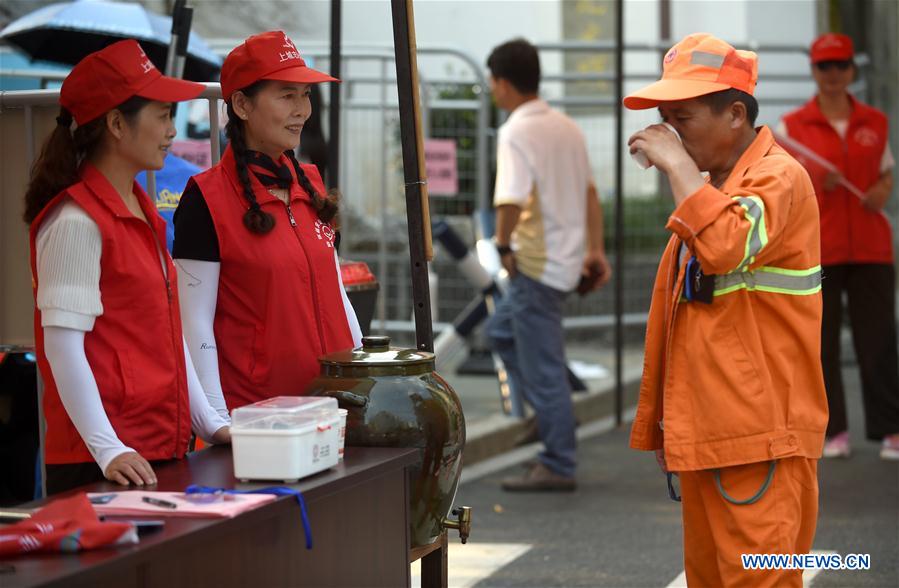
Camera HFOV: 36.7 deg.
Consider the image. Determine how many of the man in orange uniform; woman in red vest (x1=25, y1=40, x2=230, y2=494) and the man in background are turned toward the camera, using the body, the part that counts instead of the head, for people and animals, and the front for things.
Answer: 0

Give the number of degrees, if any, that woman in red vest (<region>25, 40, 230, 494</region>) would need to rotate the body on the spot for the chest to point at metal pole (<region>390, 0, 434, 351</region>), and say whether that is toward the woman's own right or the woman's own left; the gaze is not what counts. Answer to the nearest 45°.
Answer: approximately 45° to the woman's own left

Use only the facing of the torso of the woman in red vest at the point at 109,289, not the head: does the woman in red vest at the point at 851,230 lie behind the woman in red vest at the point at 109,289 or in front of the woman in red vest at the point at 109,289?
in front

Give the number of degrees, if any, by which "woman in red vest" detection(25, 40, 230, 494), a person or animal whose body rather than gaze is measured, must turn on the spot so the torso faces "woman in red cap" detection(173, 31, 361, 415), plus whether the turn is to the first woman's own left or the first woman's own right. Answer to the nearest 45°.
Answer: approximately 45° to the first woman's own left

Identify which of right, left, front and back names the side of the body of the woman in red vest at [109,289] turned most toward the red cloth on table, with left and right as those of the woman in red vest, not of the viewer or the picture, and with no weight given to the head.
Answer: right

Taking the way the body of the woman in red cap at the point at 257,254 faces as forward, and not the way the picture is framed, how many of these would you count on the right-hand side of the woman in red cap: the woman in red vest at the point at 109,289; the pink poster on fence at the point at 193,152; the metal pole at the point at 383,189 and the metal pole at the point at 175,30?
1

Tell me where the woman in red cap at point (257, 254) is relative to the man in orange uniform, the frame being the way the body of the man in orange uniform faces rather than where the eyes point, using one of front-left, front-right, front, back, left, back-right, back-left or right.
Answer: front

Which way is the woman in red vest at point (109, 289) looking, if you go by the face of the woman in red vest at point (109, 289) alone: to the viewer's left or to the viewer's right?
to the viewer's right

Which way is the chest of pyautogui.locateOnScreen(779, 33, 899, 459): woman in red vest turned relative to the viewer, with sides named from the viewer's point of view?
facing the viewer

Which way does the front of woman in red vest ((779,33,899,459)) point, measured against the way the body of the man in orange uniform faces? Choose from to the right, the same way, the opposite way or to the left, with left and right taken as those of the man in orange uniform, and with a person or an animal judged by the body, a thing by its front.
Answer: to the left

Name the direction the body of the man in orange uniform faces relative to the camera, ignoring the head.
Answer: to the viewer's left

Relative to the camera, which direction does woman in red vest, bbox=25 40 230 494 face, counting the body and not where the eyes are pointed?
to the viewer's right

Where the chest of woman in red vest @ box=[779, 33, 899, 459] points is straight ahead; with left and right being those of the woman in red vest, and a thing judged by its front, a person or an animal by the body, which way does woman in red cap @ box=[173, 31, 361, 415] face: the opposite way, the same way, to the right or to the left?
to the left

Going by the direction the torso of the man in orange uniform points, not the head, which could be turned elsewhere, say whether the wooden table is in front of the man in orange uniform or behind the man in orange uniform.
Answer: in front

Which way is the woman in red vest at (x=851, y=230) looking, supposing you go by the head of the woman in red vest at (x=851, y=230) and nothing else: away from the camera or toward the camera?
toward the camera

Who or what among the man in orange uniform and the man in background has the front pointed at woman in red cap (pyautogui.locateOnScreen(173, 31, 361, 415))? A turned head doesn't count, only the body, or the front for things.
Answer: the man in orange uniform

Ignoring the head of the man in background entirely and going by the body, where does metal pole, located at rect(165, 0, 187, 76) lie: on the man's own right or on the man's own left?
on the man's own left
